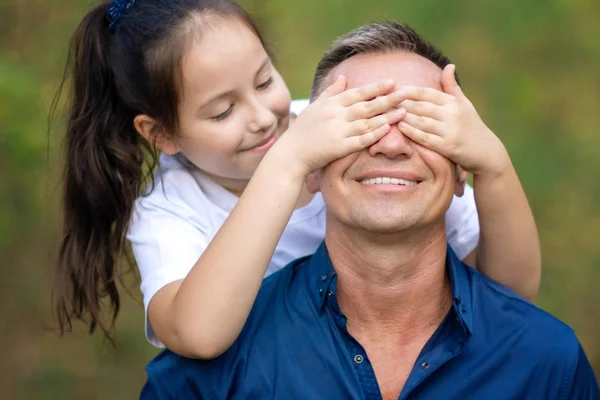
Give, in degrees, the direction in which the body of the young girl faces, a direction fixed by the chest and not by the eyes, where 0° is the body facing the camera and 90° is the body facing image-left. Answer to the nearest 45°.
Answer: approximately 315°
